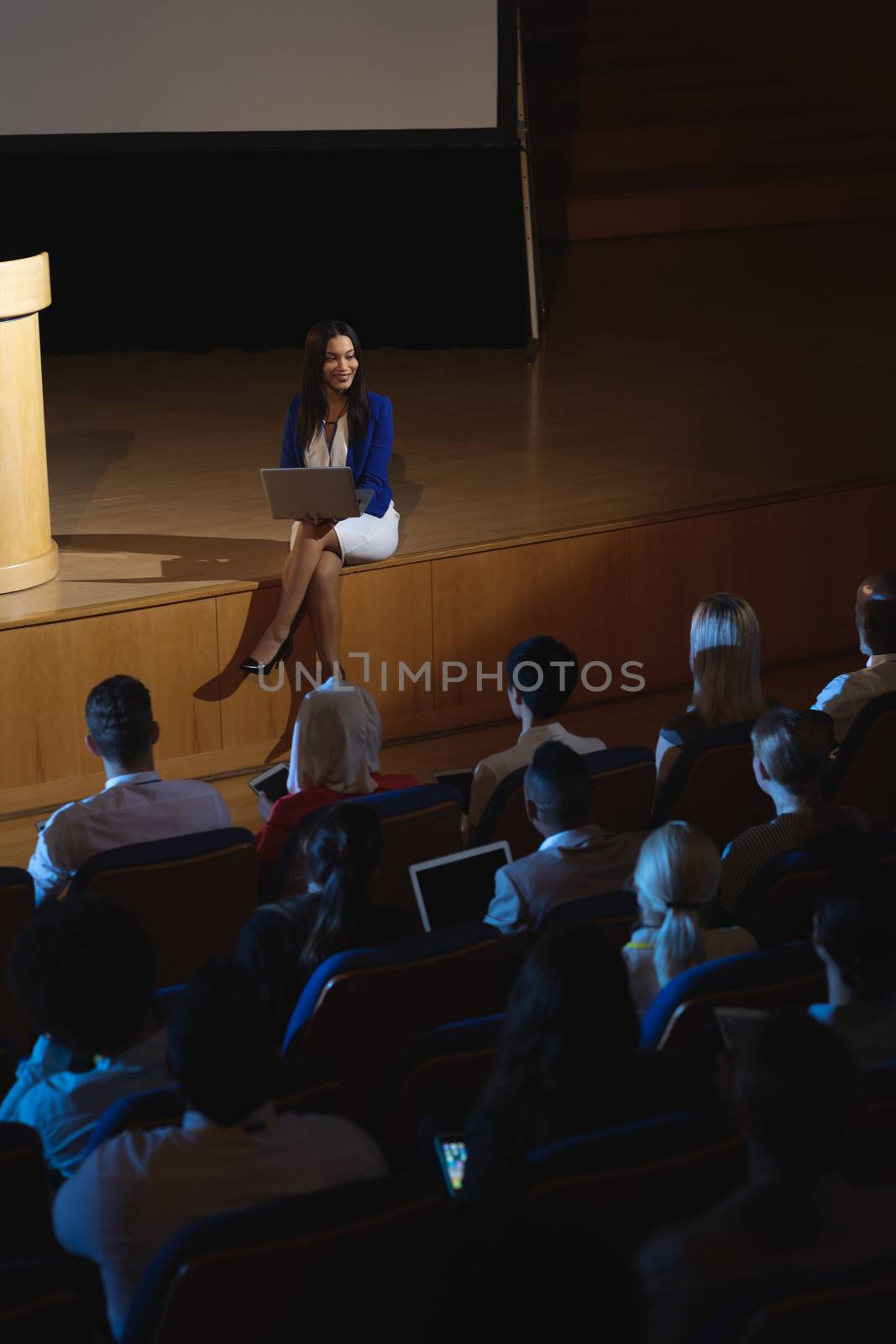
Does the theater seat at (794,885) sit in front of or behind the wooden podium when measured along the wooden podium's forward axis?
in front

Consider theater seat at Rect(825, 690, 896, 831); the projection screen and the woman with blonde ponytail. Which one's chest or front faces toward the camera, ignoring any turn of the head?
the projection screen

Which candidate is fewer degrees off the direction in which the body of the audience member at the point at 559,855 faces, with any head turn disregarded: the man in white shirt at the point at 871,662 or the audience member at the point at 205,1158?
the man in white shirt

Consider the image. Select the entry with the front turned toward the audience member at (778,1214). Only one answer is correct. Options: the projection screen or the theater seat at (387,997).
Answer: the projection screen

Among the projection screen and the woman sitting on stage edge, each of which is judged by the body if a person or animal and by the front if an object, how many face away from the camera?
0

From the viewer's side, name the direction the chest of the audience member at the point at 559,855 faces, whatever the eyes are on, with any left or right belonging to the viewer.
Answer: facing away from the viewer and to the left of the viewer

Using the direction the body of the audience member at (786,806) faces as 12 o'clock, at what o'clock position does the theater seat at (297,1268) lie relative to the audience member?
The theater seat is roughly at 8 o'clock from the audience member.

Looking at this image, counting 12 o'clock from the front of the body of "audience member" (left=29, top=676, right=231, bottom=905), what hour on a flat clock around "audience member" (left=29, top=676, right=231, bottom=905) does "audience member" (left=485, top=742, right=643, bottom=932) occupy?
"audience member" (left=485, top=742, right=643, bottom=932) is roughly at 4 o'clock from "audience member" (left=29, top=676, right=231, bottom=905).

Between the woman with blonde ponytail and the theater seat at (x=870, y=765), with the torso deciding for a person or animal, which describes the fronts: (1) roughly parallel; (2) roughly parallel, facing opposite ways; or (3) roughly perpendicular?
roughly parallel

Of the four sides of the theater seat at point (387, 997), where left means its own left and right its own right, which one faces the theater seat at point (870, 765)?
right

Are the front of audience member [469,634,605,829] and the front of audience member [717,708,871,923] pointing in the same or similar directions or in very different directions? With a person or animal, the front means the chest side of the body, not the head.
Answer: same or similar directions

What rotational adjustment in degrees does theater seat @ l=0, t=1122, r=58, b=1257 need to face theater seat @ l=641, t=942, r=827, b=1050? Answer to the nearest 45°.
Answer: approximately 90° to its right

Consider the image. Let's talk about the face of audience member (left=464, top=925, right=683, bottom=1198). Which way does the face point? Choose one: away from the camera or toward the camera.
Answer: away from the camera

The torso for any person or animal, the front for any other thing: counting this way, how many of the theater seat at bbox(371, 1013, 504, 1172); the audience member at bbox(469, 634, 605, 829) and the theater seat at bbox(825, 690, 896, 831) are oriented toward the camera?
0

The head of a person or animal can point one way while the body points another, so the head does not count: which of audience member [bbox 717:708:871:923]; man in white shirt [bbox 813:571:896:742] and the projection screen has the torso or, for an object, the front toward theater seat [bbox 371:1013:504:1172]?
the projection screen

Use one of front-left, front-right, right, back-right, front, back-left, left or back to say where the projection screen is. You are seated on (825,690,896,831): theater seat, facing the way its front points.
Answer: front

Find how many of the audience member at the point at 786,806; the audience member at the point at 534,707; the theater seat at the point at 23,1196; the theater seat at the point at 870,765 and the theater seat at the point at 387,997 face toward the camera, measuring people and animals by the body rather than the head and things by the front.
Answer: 0

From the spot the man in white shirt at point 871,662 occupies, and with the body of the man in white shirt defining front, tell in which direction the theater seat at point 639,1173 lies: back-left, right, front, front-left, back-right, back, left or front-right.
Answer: back-left

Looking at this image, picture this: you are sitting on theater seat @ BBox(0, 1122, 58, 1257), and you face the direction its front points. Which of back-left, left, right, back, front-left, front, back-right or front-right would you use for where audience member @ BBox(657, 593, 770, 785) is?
front-right

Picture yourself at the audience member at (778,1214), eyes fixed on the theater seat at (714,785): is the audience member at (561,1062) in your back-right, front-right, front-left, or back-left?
front-left

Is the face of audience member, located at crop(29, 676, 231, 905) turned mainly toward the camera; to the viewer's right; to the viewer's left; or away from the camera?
away from the camera

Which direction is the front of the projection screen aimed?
toward the camera

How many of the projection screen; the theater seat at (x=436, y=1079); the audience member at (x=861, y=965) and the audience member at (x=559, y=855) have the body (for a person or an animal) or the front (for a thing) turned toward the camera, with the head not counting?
1

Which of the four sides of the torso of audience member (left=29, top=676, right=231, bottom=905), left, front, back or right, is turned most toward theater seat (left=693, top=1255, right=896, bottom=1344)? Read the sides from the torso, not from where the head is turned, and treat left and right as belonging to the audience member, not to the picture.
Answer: back
